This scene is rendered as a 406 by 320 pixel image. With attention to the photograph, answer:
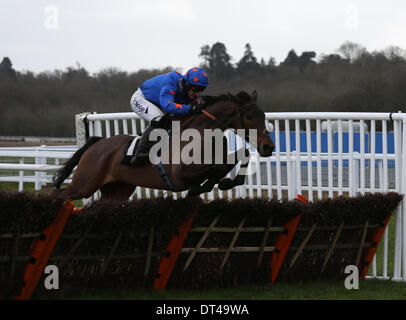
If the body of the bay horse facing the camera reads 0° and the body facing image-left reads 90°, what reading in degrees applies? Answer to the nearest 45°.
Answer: approximately 270°

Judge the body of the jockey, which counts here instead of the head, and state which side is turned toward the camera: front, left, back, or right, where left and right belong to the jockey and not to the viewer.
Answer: right

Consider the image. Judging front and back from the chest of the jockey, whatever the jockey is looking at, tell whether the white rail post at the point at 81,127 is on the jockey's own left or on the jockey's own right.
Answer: on the jockey's own left

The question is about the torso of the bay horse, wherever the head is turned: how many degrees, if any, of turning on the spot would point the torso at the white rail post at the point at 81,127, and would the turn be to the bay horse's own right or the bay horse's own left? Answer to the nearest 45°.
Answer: approximately 135° to the bay horse's own left
